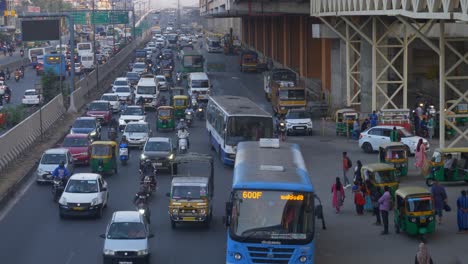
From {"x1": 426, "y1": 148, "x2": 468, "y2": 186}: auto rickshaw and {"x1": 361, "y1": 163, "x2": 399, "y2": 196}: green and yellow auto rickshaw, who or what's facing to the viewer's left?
the auto rickshaw

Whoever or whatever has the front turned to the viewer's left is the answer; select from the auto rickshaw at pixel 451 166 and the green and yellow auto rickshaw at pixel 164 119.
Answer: the auto rickshaw

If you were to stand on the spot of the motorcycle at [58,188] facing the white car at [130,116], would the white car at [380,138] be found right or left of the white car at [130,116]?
right

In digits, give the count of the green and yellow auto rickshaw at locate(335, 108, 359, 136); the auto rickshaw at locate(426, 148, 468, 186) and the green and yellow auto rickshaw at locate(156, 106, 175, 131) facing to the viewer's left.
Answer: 1

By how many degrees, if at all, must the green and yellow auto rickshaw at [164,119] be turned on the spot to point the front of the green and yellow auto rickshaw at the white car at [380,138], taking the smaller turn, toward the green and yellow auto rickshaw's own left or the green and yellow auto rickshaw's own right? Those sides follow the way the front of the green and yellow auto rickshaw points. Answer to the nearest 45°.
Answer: approximately 45° to the green and yellow auto rickshaw's own left

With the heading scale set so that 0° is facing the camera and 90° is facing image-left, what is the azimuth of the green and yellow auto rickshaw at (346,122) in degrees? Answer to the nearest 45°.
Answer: approximately 315°

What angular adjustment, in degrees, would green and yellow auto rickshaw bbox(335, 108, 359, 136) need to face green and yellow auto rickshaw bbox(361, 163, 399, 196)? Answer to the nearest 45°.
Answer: approximately 45° to its right

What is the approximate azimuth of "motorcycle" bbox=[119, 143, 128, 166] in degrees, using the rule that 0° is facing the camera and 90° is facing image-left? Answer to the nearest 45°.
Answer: approximately 0°

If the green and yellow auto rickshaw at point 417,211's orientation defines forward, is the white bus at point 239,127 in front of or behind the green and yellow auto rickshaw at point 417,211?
behind

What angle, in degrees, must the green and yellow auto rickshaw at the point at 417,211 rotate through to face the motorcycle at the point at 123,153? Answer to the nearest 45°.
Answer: approximately 180°
